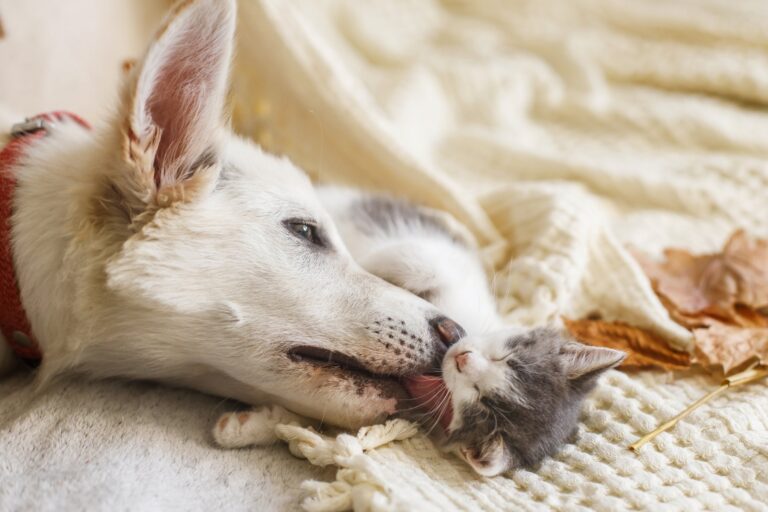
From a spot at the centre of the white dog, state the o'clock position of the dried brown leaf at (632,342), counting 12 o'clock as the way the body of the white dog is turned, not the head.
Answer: The dried brown leaf is roughly at 12 o'clock from the white dog.

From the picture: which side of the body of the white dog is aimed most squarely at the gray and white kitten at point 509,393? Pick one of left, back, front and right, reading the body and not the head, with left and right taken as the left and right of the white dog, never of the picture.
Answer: front

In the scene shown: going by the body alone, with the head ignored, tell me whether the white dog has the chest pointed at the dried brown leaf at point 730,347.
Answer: yes

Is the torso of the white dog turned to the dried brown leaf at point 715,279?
yes

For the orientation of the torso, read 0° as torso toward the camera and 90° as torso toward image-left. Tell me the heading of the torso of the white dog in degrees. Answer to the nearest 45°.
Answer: approximately 270°
